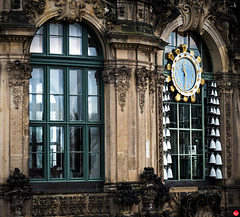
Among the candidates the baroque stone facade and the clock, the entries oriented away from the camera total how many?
0

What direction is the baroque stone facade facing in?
toward the camera
